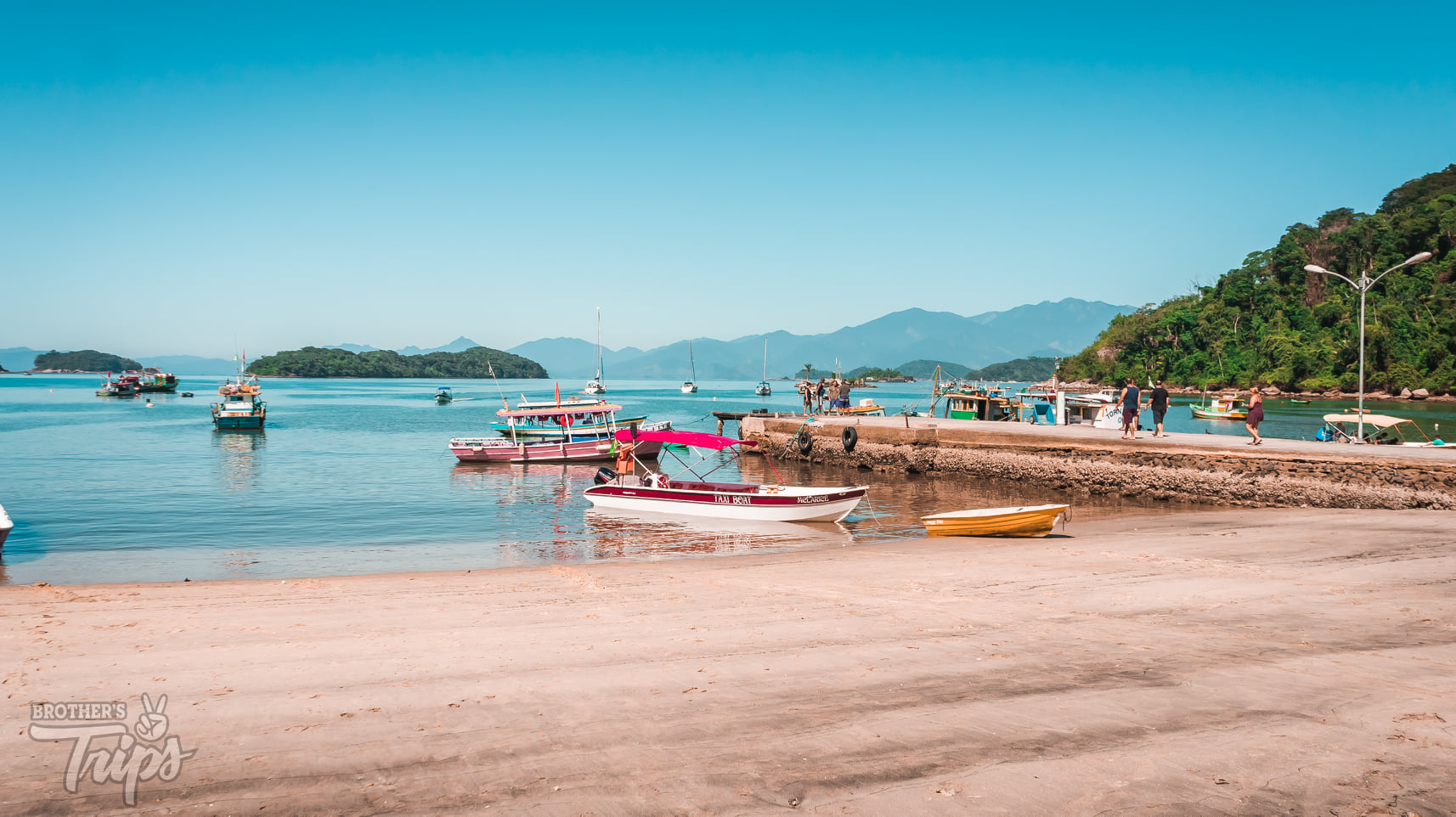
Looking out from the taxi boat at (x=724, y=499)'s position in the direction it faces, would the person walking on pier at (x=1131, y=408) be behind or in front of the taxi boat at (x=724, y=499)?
in front

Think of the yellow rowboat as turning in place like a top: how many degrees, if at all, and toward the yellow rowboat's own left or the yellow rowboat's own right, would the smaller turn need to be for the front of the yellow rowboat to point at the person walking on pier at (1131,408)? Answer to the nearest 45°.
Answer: approximately 90° to the yellow rowboat's own left

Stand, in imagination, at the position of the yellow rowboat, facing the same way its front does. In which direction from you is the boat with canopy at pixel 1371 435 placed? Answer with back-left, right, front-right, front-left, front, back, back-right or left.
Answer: front-left

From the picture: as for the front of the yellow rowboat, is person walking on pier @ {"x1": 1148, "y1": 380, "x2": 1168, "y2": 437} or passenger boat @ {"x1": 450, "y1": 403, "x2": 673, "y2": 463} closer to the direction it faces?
the person walking on pier

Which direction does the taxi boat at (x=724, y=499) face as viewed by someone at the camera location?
facing to the right of the viewer

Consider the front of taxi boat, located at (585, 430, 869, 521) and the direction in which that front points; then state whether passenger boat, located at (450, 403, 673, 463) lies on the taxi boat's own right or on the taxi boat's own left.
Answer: on the taxi boat's own left

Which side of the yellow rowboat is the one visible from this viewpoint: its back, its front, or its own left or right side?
right

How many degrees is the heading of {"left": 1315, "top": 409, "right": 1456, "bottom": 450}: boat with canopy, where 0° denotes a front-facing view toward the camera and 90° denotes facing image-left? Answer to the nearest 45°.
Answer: approximately 270°

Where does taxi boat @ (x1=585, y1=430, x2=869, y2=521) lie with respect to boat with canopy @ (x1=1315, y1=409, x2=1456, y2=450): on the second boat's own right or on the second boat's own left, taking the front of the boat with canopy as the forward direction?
on the second boat's own right
